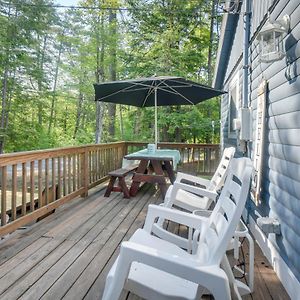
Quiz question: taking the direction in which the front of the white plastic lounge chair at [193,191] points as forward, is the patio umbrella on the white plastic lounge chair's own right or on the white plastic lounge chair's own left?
on the white plastic lounge chair's own right

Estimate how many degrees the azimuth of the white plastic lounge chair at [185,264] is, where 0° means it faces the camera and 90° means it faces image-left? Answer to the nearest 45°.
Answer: approximately 90°

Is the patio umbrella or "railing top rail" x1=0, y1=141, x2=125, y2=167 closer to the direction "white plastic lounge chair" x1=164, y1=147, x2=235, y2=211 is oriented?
the railing top rail

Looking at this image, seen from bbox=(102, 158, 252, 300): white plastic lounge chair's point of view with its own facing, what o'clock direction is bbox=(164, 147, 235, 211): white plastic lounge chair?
bbox=(164, 147, 235, 211): white plastic lounge chair is roughly at 3 o'clock from bbox=(102, 158, 252, 300): white plastic lounge chair.

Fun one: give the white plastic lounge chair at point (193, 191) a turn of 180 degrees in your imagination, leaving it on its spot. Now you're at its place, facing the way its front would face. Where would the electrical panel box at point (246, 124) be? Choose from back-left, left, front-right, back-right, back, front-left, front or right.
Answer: front-left

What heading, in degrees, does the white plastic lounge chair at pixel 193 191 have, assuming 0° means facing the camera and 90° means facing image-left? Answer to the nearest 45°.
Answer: approximately 90°

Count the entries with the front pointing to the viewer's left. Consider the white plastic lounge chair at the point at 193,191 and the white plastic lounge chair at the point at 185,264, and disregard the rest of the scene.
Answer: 2

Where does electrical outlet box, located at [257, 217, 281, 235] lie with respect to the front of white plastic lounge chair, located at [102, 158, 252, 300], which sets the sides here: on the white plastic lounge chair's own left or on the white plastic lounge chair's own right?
on the white plastic lounge chair's own right

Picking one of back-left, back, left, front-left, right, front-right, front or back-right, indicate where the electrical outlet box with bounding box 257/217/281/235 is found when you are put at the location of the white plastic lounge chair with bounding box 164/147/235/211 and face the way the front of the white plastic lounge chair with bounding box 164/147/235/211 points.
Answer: back-left

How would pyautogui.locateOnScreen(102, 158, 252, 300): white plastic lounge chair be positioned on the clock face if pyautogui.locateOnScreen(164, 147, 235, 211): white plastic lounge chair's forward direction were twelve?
pyautogui.locateOnScreen(102, 158, 252, 300): white plastic lounge chair is roughly at 9 o'clock from pyautogui.locateOnScreen(164, 147, 235, 211): white plastic lounge chair.
